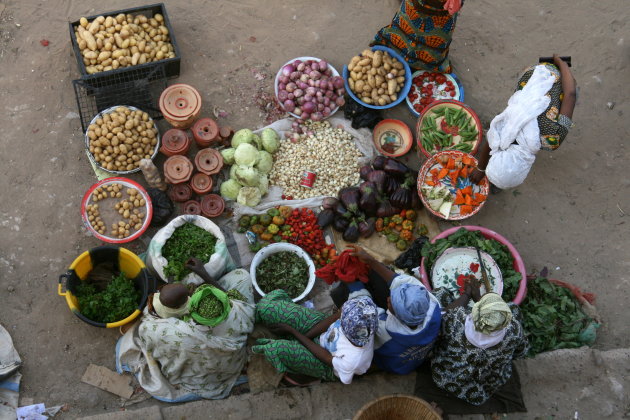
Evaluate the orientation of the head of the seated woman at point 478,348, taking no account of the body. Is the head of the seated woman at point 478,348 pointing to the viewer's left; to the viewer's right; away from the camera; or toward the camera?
away from the camera

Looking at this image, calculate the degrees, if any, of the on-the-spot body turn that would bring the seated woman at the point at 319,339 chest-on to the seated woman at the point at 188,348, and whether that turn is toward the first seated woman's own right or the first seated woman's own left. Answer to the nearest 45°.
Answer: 0° — they already face them

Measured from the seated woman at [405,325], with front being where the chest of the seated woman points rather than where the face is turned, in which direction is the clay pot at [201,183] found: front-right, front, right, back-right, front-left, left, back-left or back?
front

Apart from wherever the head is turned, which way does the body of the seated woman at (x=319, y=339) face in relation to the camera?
to the viewer's left

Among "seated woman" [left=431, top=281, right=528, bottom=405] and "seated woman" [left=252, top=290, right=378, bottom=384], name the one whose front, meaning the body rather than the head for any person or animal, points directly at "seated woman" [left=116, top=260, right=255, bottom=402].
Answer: "seated woman" [left=252, top=290, right=378, bottom=384]

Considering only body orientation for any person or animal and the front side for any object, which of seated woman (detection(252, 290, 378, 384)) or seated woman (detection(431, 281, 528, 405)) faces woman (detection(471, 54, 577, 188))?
seated woman (detection(431, 281, 528, 405))

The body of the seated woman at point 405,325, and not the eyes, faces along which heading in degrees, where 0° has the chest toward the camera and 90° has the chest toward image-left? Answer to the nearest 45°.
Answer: approximately 135°

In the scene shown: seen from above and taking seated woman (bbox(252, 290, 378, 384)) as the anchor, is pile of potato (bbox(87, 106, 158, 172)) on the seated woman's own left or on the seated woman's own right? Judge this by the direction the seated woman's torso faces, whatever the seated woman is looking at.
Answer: on the seated woman's own right

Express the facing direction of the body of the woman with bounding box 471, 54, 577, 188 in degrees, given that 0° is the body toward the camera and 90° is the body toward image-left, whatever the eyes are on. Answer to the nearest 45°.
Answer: approximately 45°

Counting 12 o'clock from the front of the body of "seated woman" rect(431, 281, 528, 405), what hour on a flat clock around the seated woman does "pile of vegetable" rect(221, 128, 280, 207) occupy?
The pile of vegetable is roughly at 10 o'clock from the seated woman.

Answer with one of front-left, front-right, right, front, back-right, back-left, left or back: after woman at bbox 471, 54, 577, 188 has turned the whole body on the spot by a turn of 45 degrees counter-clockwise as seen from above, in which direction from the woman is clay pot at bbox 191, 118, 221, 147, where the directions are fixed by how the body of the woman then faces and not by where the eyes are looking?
right

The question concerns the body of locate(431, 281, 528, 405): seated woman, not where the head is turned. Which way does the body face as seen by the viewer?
away from the camera
